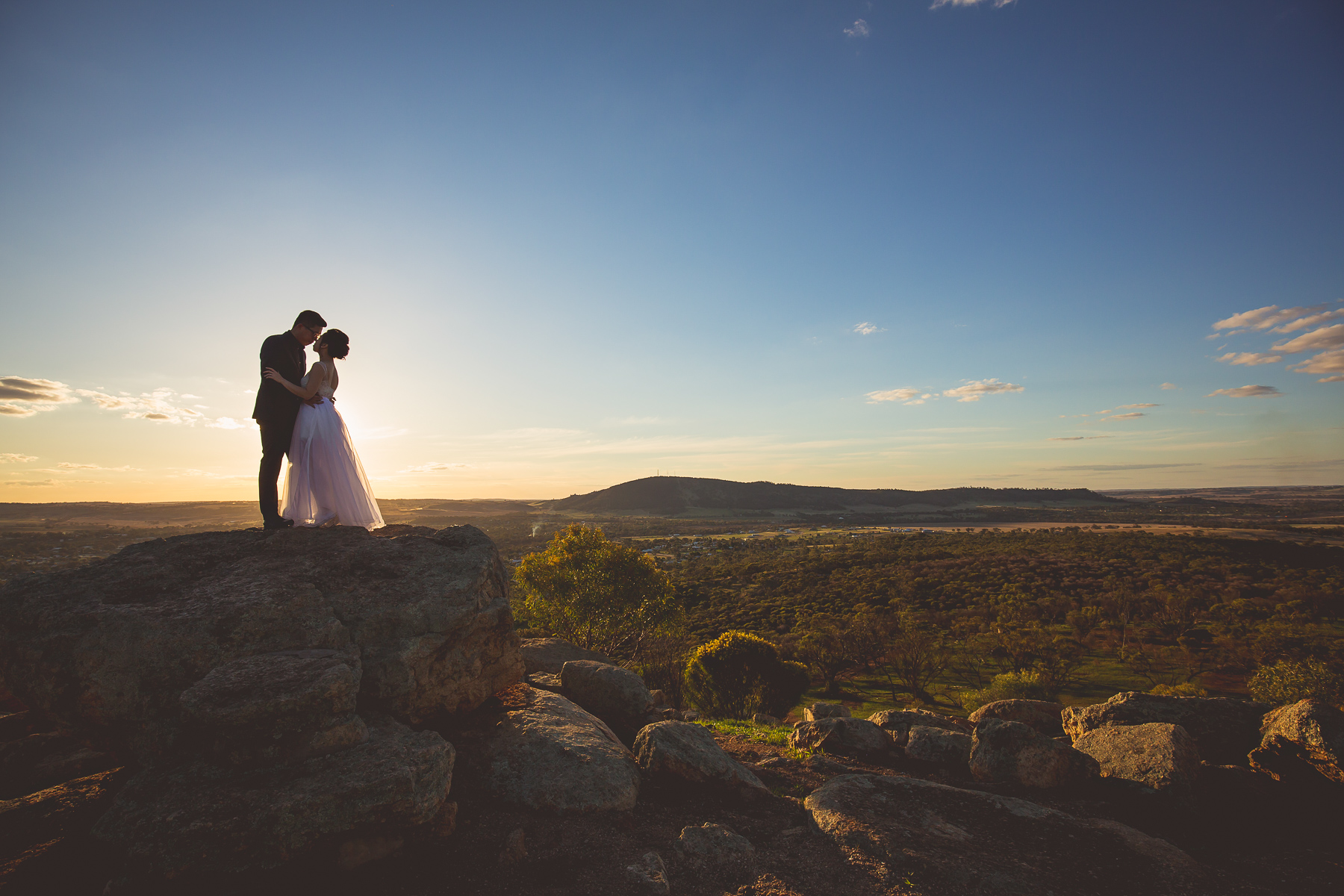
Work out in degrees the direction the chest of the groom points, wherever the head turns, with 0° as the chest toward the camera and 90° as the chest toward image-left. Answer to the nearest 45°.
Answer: approximately 270°

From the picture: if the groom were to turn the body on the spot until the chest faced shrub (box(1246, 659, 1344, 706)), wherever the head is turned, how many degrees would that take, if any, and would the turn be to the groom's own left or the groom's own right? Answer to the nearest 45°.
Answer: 0° — they already face it

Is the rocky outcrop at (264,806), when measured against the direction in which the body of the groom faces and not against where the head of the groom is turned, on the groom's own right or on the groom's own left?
on the groom's own right

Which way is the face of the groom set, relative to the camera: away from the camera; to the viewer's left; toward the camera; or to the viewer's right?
to the viewer's right

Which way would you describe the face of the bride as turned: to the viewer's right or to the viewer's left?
to the viewer's left

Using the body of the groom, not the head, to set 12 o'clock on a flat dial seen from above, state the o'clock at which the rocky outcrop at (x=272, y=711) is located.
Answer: The rocky outcrop is roughly at 3 o'clock from the groom.

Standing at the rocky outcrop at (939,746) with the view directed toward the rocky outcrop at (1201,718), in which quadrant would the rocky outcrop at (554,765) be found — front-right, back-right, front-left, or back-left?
back-right
